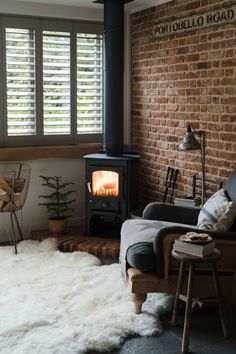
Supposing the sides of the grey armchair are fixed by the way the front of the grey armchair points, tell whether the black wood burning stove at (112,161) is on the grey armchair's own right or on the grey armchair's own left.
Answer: on the grey armchair's own right

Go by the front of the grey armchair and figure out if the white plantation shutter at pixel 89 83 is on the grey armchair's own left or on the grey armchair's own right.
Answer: on the grey armchair's own right

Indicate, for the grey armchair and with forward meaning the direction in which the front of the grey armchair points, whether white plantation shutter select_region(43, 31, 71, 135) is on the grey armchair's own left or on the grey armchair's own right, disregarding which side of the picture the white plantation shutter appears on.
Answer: on the grey armchair's own right

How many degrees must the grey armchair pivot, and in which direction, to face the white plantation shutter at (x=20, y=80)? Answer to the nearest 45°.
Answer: approximately 45° to its right

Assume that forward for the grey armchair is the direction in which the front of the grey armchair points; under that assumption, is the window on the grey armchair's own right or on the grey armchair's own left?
on the grey armchair's own right

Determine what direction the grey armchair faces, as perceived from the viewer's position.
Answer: facing to the left of the viewer
